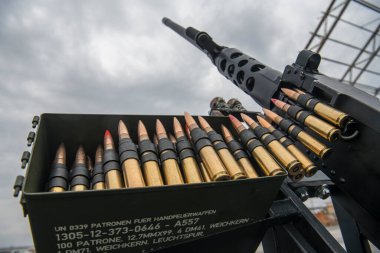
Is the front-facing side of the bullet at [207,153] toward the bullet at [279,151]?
no

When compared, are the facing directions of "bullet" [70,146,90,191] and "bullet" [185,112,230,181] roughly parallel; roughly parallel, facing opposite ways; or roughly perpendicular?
roughly parallel

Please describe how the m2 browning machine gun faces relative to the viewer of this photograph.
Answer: facing away from the viewer and to the left of the viewer

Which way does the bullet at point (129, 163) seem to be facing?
away from the camera

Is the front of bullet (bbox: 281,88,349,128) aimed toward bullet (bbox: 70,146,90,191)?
no

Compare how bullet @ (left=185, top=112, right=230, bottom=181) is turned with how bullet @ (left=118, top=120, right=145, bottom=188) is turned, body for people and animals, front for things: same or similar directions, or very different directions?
same or similar directions

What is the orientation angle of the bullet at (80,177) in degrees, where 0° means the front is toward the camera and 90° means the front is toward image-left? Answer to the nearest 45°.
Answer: approximately 180°

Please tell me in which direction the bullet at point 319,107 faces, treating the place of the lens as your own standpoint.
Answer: facing away from the viewer and to the left of the viewer

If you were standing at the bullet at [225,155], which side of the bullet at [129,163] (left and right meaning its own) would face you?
right

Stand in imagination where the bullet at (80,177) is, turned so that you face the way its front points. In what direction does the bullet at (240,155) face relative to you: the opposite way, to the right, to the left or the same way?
the same way

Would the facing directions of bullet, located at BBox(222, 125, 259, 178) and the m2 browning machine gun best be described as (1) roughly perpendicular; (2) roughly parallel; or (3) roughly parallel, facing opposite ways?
roughly parallel

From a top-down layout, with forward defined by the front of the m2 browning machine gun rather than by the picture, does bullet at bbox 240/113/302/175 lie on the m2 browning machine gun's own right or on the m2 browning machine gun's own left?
on the m2 browning machine gun's own left

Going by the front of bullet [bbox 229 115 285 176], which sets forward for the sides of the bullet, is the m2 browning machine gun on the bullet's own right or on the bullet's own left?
on the bullet's own right

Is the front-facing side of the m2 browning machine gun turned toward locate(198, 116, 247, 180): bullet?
no

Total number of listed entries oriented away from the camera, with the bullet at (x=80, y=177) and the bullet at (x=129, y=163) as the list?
2
